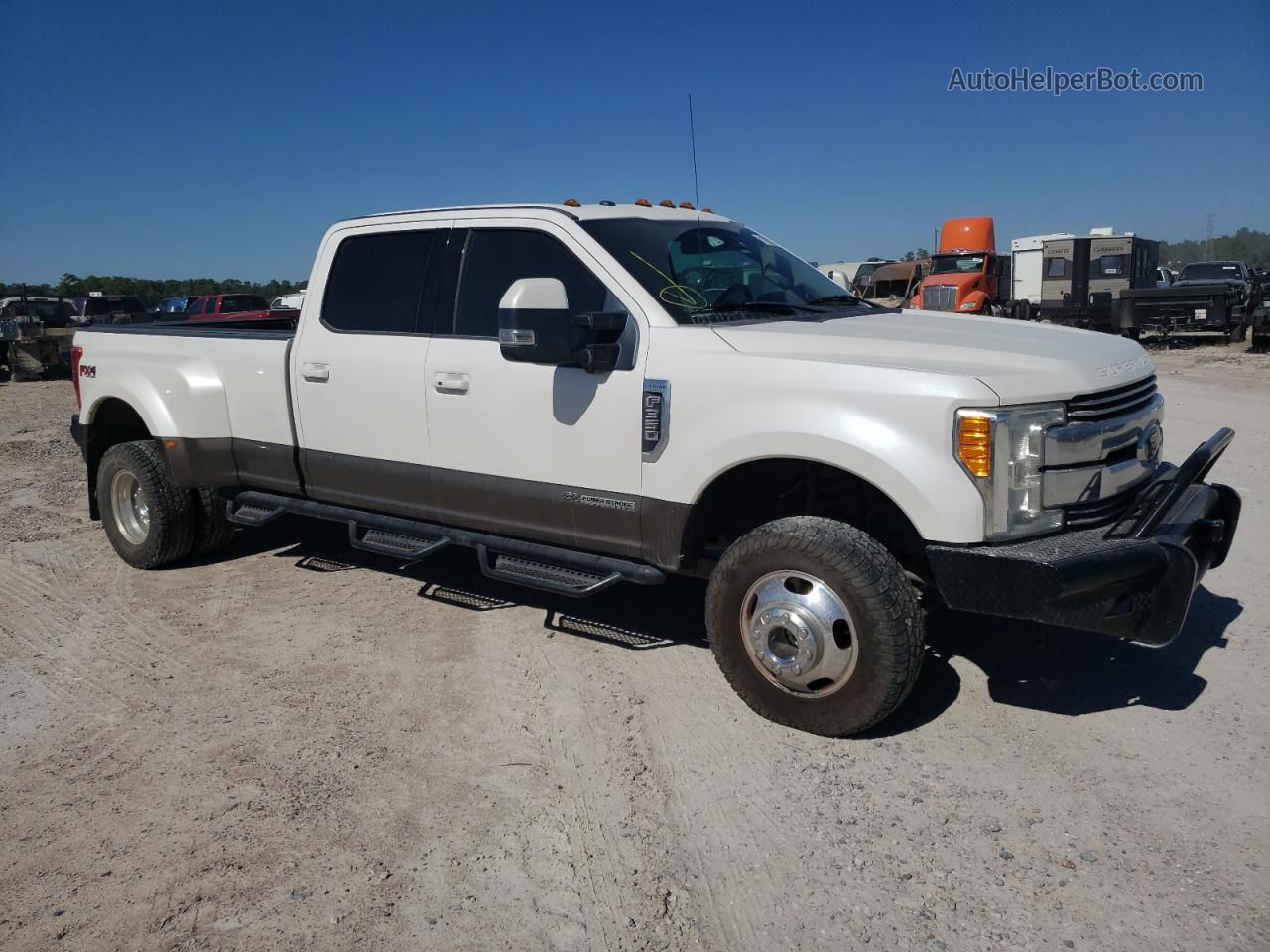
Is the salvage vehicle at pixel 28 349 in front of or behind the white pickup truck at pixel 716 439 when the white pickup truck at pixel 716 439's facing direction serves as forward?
behind

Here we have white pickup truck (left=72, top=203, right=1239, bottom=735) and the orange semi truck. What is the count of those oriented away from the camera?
0

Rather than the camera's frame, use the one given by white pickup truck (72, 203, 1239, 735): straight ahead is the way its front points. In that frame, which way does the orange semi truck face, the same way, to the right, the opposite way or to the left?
to the right

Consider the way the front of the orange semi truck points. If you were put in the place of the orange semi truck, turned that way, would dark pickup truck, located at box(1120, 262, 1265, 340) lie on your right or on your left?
on your left

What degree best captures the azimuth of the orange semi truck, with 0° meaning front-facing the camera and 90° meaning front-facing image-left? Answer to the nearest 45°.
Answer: approximately 45°

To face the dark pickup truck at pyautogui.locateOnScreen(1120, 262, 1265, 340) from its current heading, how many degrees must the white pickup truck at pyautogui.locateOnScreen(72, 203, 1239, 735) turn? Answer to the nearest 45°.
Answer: approximately 90° to its left

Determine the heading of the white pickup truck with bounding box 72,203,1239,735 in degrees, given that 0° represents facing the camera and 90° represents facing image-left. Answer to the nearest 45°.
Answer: approximately 315°
